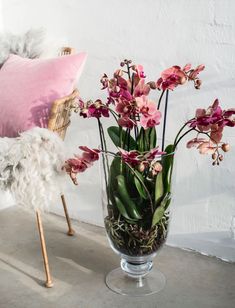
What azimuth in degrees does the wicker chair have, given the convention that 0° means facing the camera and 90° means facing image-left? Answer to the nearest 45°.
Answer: approximately 45°
